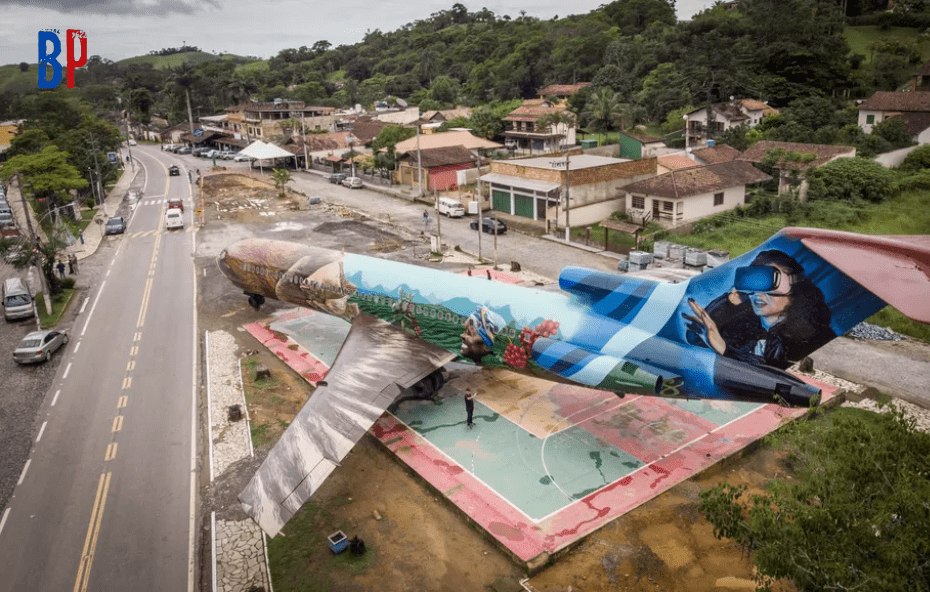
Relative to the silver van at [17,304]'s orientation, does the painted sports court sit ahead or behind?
ahead

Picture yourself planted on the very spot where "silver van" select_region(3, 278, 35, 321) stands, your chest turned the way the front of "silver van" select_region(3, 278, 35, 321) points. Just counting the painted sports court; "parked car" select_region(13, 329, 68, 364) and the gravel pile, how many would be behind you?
0

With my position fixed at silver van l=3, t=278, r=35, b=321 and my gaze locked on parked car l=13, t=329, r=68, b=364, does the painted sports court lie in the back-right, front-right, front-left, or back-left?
front-left

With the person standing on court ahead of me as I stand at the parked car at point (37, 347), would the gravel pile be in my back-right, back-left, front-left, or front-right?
front-left

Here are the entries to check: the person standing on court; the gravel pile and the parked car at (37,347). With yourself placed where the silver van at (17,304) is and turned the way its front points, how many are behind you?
0

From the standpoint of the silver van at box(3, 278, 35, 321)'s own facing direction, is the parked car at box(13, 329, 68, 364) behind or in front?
in front

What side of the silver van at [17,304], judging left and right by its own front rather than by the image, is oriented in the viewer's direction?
front

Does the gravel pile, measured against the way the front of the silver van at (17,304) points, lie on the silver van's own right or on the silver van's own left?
on the silver van's own left

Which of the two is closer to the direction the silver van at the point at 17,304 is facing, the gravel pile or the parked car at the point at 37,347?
the parked car

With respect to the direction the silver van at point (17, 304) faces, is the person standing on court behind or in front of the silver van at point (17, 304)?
in front
